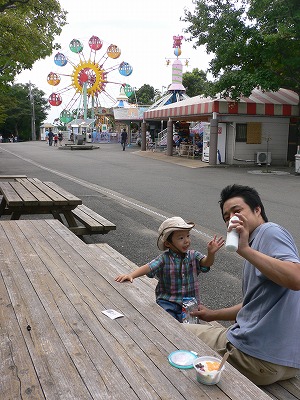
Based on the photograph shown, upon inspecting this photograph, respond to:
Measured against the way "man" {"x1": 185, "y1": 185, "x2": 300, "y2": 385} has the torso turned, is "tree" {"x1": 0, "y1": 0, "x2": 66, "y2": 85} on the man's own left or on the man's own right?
on the man's own right

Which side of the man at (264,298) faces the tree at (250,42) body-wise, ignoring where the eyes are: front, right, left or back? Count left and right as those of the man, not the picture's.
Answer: right

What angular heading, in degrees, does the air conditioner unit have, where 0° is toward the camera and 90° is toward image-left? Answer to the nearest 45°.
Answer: approximately 0°

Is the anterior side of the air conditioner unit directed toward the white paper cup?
yes

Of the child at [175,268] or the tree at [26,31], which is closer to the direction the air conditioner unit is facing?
the child

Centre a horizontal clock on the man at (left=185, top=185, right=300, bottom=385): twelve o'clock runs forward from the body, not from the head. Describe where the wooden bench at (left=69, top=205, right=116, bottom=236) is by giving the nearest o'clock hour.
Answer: The wooden bench is roughly at 2 o'clock from the man.

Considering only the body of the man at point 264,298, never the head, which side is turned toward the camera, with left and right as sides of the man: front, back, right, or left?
left

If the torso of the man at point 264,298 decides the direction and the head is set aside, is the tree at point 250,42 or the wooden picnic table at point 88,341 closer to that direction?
the wooden picnic table

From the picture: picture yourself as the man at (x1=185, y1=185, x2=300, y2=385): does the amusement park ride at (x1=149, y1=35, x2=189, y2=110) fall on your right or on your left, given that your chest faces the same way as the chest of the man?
on your right

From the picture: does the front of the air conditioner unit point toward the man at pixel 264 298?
yes

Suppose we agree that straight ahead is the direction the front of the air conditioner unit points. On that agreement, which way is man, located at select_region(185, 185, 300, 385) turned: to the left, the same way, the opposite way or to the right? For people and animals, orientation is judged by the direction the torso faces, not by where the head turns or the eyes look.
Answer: to the right

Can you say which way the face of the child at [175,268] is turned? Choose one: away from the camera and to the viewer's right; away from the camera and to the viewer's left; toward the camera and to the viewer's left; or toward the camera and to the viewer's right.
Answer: toward the camera and to the viewer's right

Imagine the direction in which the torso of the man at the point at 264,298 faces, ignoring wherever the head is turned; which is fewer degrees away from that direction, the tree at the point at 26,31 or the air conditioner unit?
the tree

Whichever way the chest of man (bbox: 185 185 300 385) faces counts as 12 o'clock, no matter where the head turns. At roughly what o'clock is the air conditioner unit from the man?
The air conditioner unit is roughly at 3 o'clock from the man.
